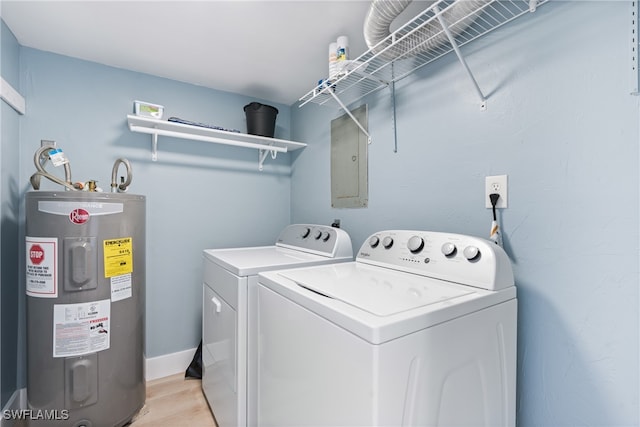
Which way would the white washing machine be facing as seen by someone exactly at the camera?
facing the viewer and to the left of the viewer

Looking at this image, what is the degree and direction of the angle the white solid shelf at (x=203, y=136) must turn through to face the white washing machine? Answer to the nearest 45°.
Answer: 0° — it already faces it

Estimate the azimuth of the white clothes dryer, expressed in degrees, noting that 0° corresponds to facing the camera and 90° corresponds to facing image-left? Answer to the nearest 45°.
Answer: approximately 45°

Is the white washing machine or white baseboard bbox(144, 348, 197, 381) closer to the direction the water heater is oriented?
the white washing machine

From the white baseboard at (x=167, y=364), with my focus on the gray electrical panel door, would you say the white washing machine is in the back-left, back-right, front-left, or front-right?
front-right

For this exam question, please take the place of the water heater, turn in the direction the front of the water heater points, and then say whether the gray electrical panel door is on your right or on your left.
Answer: on your left

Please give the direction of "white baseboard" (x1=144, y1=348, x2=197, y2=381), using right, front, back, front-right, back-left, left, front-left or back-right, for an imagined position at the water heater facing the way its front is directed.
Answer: back-left

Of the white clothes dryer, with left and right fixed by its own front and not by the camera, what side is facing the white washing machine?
left

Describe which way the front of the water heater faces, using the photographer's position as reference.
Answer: facing the viewer

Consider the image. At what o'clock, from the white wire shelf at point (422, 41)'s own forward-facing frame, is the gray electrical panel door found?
The gray electrical panel door is roughly at 3 o'clock from the white wire shelf.

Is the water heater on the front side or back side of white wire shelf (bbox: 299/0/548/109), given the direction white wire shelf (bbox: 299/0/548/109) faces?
on the front side

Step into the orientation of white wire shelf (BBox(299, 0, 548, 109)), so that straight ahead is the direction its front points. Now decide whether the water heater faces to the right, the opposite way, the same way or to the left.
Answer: to the left

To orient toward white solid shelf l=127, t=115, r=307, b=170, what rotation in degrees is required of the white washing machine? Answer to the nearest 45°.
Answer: approximately 90° to its right

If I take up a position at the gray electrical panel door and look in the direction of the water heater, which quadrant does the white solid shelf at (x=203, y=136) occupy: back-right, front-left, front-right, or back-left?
front-right
